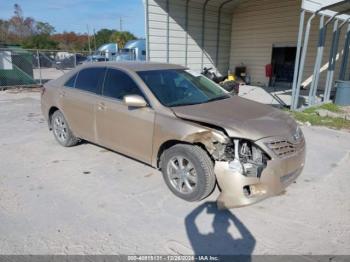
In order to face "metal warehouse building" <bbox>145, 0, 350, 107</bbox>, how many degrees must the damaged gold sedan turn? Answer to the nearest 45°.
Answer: approximately 135° to its left

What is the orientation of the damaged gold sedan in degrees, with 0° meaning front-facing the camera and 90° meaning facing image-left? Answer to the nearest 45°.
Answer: approximately 315°
